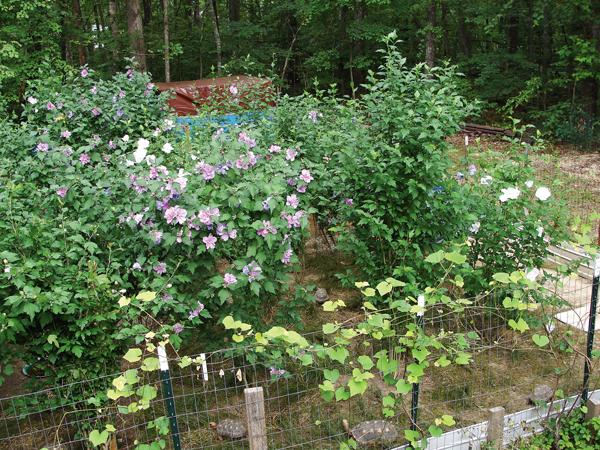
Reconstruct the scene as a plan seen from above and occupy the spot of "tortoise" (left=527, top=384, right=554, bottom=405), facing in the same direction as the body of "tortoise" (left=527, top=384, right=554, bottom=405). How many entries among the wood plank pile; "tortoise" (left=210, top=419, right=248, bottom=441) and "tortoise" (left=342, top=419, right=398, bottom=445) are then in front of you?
2

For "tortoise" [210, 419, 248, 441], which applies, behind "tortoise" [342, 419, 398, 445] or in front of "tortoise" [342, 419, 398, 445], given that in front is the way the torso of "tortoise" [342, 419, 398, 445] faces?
in front

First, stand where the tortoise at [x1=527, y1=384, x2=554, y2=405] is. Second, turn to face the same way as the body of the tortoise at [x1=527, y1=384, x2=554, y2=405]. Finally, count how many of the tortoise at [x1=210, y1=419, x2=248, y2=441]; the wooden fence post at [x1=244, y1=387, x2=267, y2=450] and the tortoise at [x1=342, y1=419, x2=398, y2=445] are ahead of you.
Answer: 3

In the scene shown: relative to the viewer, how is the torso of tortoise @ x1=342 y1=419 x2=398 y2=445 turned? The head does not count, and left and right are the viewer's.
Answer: facing to the left of the viewer

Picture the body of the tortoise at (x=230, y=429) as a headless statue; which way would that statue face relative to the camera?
to the viewer's left

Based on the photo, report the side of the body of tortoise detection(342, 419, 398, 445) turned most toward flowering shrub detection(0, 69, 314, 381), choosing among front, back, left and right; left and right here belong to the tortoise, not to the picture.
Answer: front

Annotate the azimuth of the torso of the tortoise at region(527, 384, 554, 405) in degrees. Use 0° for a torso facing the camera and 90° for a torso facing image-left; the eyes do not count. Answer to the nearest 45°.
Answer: approximately 45°

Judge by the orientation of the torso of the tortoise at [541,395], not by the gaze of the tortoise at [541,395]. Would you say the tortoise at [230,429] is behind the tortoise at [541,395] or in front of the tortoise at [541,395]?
in front
